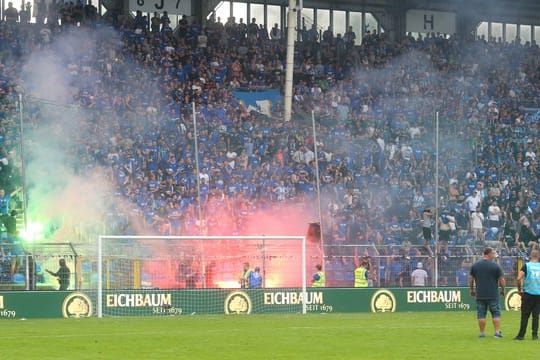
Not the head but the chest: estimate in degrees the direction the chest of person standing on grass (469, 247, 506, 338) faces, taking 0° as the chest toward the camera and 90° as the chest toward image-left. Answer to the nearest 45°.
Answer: approximately 180°

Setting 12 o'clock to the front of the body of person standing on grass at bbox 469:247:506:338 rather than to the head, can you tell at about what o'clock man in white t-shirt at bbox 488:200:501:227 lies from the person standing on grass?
The man in white t-shirt is roughly at 12 o'clock from the person standing on grass.

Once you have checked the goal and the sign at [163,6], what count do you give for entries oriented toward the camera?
2

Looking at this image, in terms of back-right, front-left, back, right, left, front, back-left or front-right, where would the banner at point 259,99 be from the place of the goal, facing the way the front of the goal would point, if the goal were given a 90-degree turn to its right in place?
right

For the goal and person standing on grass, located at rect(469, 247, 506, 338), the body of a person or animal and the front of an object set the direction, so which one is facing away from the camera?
the person standing on grass

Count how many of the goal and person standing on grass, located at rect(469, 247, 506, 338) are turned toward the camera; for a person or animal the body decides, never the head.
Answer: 1

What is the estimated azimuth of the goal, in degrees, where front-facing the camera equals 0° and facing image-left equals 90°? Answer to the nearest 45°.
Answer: approximately 0°

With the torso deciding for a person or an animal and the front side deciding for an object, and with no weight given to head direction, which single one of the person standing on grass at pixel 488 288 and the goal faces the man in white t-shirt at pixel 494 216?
the person standing on grass

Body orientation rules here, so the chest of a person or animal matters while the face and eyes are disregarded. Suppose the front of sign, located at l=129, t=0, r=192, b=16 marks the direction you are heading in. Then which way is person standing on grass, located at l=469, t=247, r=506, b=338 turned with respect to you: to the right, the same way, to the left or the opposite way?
the opposite way

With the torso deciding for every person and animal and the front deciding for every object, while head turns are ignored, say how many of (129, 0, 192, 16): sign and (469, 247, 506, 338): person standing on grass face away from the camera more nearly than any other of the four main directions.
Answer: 1

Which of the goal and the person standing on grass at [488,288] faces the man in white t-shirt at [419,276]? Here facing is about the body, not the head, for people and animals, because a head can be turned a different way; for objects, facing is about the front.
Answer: the person standing on grass

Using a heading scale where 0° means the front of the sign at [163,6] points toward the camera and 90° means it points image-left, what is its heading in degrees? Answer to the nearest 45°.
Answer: approximately 0°
